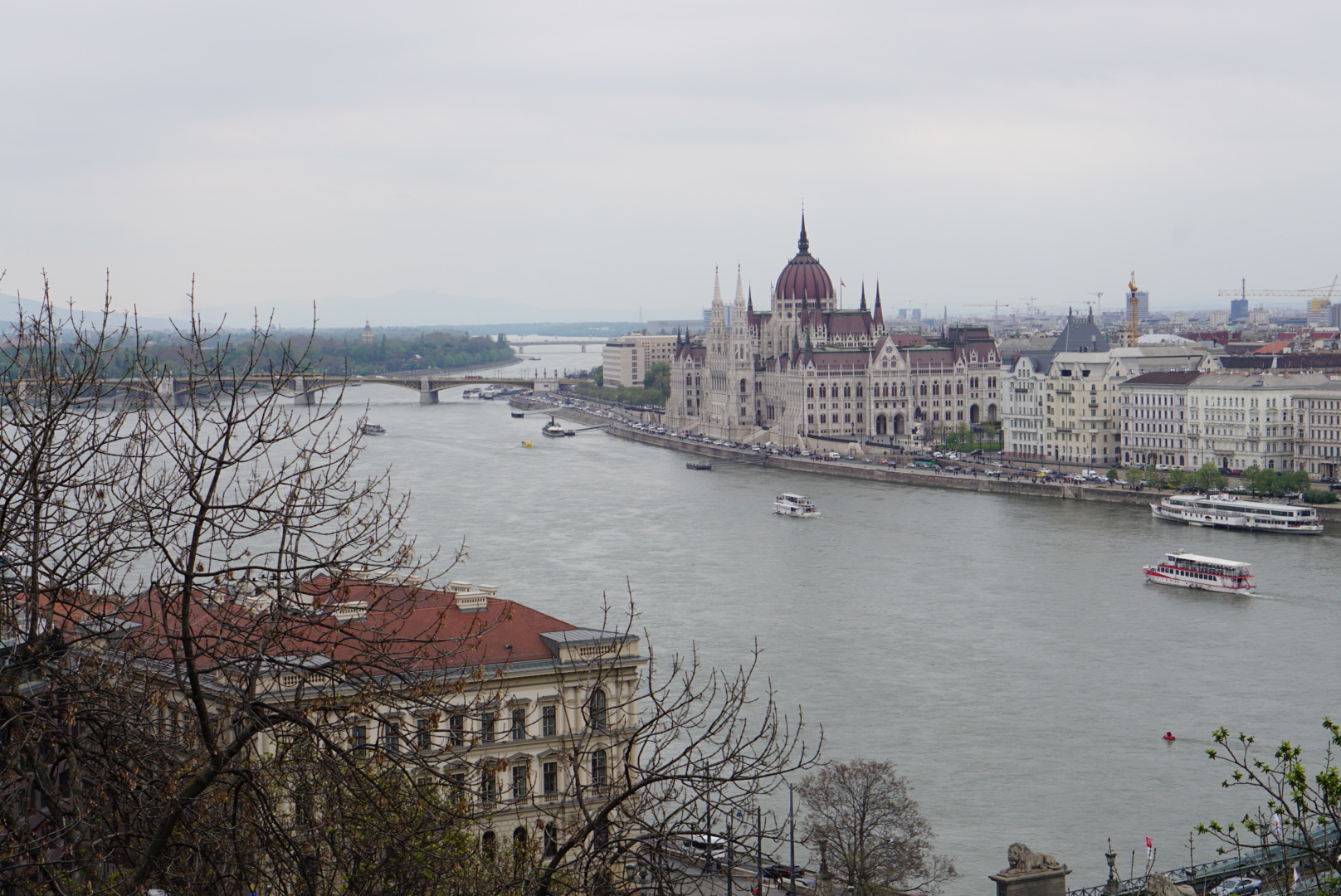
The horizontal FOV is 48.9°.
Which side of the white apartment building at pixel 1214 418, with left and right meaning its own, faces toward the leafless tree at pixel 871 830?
front

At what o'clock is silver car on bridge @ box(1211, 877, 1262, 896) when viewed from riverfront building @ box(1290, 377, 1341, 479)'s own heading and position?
The silver car on bridge is roughly at 12 o'clock from the riverfront building.

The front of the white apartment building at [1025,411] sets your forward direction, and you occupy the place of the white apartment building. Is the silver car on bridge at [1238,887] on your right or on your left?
on your left

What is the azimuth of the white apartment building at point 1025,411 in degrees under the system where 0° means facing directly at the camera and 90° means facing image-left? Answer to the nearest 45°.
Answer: approximately 45°

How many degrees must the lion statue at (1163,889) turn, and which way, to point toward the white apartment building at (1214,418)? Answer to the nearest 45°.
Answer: approximately 90° to its right

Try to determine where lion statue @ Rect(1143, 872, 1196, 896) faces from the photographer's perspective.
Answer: facing to the left of the viewer

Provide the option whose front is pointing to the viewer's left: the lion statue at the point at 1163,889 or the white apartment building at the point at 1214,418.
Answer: the lion statue

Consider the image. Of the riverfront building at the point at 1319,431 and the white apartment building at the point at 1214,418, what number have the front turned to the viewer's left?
0

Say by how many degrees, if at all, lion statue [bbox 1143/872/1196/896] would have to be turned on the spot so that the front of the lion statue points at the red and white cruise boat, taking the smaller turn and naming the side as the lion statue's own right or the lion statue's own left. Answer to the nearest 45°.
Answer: approximately 90° to the lion statue's own right

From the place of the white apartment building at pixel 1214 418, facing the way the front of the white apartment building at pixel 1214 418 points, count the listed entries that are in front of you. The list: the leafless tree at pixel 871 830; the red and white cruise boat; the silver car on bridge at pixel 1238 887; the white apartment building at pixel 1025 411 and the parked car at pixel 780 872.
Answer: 4

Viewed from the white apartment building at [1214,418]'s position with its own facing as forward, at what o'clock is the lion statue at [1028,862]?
The lion statue is roughly at 12 o'clock from the white apartment building.

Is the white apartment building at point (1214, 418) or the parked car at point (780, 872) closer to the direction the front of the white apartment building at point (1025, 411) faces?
the parked car

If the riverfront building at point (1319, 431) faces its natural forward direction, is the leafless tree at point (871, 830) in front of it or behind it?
in front
